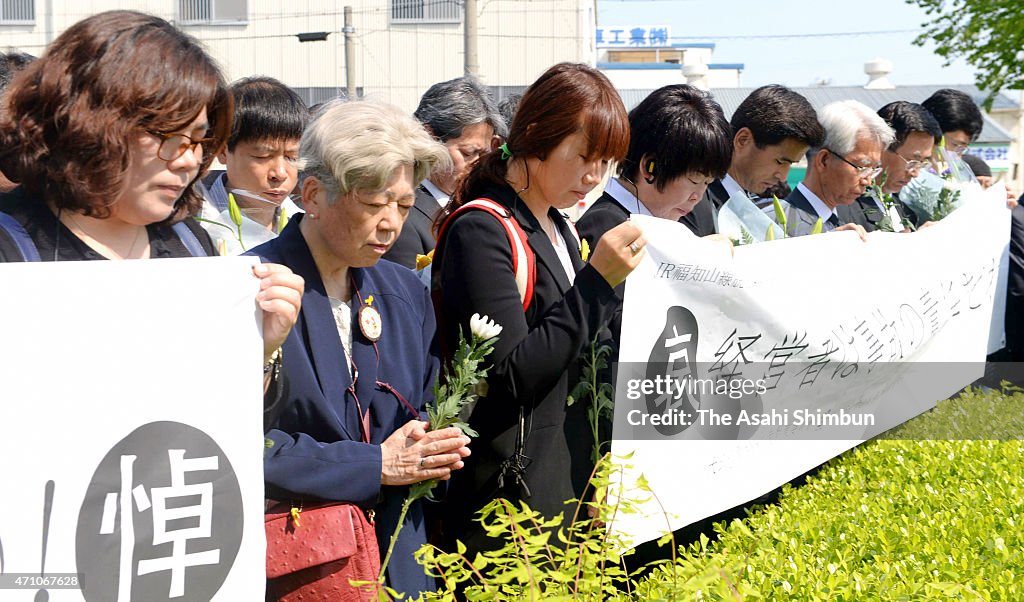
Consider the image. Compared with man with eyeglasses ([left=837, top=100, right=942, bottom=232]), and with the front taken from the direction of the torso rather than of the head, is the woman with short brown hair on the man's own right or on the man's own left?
on the man's own right

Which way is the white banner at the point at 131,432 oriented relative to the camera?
toward the camera

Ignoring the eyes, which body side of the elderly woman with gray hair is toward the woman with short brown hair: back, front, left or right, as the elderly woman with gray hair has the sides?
right

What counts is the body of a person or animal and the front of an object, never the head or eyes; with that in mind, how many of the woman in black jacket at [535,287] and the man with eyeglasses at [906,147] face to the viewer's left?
0

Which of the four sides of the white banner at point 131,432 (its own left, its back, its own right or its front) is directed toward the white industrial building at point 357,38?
back

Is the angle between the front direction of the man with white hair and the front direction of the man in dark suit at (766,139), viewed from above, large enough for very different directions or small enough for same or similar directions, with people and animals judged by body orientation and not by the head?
same or similar directions

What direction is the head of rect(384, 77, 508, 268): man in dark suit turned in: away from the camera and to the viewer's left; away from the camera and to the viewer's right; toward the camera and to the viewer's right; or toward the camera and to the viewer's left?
toward the camera and to the viewer's right

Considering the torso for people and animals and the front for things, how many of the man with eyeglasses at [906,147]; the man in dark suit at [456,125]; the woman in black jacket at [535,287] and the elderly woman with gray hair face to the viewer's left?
0

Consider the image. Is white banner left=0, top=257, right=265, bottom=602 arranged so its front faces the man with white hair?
no

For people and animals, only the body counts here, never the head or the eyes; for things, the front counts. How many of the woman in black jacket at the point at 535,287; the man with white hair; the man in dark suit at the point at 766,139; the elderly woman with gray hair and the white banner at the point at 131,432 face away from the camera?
0

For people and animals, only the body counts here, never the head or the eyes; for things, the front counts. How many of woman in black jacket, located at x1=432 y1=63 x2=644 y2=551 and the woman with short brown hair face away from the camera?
0

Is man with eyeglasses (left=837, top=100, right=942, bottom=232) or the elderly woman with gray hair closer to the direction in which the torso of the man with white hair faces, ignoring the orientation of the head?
the elderly woman with gray hair

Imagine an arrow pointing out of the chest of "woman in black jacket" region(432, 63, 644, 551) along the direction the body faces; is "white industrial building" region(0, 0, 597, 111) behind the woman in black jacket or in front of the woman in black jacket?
behind

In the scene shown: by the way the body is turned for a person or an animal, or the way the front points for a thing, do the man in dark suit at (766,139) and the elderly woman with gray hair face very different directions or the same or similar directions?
same or similar directions

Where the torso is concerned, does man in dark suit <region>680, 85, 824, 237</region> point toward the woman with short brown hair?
no

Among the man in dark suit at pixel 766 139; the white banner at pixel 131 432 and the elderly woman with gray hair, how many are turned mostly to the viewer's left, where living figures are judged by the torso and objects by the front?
0
